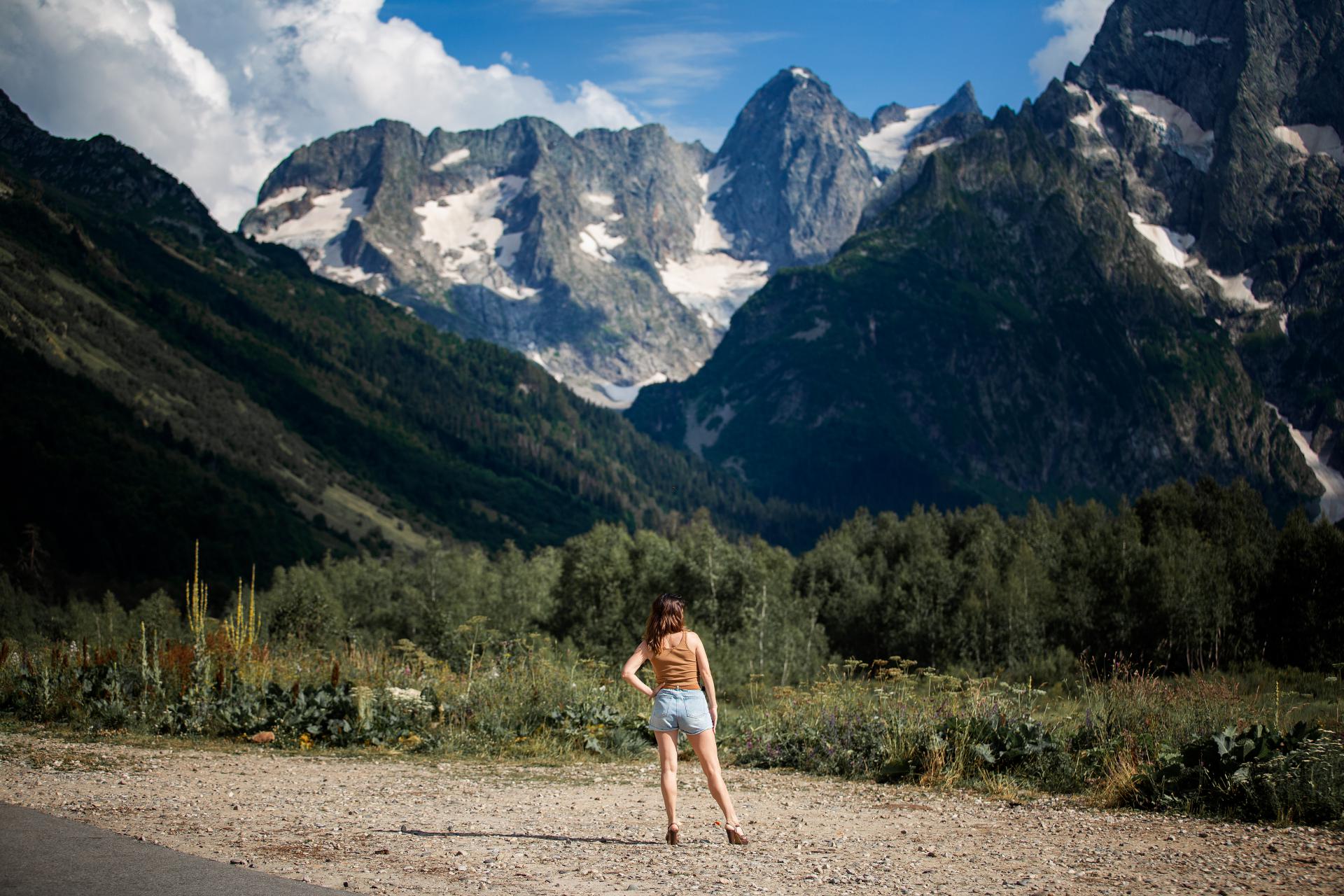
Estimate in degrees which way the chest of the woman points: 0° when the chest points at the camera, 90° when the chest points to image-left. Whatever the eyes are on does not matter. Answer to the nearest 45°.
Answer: approximately 180°

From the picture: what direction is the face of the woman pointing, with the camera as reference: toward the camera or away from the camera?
away from the camera
